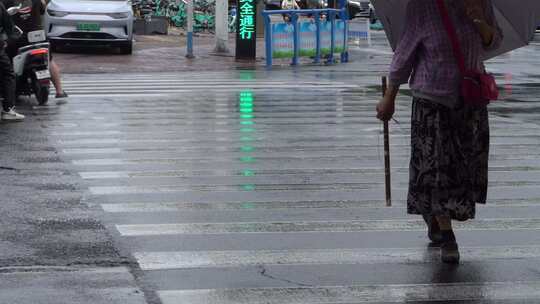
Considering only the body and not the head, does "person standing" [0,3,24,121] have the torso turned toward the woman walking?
no

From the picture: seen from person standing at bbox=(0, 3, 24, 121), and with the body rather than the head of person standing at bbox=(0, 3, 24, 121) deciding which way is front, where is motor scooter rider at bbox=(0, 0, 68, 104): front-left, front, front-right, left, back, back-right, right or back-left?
left

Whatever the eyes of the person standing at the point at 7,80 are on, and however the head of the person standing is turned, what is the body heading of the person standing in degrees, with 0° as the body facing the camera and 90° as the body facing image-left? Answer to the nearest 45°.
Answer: approximately 270°

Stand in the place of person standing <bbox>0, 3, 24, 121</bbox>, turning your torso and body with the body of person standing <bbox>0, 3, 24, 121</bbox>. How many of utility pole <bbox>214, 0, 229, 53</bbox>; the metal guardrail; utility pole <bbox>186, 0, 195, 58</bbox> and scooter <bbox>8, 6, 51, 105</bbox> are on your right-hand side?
0

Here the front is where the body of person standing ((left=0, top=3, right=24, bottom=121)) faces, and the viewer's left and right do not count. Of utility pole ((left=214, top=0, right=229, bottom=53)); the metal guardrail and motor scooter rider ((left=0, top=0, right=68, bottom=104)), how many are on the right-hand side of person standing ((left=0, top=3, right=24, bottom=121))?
0

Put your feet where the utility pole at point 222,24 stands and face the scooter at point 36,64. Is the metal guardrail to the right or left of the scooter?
left

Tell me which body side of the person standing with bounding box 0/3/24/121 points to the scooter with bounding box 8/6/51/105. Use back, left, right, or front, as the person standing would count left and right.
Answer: left

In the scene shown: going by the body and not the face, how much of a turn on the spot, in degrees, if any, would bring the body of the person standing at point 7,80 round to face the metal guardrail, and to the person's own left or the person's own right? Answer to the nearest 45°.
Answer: approximately 45° to the person's own left

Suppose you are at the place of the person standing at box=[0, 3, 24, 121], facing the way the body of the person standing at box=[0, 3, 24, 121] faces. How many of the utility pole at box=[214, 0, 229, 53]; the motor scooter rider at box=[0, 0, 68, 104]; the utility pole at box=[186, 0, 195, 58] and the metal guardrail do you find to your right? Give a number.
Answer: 0

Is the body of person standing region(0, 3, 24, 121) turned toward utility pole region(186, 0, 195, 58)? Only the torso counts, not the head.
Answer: no

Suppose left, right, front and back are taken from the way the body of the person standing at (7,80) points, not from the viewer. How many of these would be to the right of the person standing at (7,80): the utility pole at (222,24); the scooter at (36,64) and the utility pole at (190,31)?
0

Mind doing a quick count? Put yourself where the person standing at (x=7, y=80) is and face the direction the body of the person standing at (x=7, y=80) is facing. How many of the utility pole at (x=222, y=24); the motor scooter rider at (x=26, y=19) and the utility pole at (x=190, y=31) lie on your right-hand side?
0

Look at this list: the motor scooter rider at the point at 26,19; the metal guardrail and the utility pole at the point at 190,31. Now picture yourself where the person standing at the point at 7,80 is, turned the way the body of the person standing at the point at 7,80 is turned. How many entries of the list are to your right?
0
